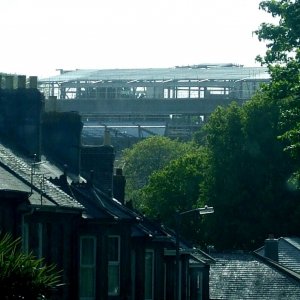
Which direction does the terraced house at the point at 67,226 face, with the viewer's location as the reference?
facing the viewer and to the right of the viewer

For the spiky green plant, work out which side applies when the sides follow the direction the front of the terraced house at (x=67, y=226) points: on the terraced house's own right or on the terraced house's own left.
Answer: on the terraced house's own right

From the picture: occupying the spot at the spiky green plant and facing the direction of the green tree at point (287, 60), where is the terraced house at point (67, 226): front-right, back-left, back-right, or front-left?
front-left

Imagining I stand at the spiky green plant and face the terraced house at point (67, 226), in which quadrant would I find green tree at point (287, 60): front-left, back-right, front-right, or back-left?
front-right

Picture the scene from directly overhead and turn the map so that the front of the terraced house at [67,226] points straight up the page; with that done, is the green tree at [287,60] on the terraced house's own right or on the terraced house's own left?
on the terraced house's own left
